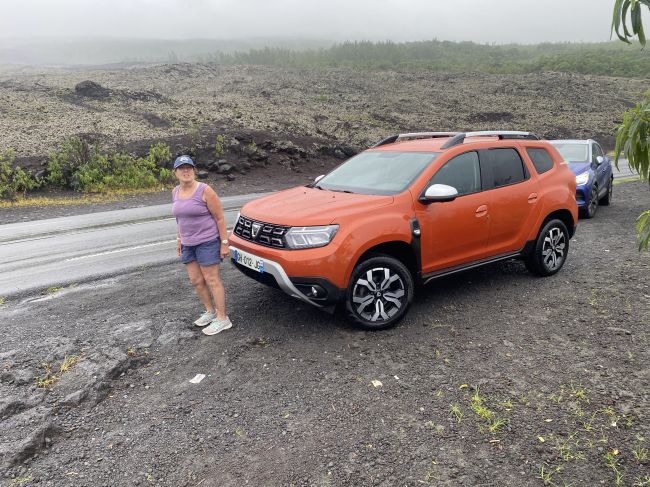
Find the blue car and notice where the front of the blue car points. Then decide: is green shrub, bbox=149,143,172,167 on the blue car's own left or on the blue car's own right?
on the blue car's own right

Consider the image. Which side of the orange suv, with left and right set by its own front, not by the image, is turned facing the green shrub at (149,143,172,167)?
right

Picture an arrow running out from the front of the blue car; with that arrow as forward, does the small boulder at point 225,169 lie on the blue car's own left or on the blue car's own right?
on the blue car's own right

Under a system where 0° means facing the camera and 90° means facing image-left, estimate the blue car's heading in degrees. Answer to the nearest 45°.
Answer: approximately 45°

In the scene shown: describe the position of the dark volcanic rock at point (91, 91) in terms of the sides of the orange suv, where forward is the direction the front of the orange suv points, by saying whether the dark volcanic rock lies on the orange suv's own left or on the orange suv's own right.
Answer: on the orange suv's own right
